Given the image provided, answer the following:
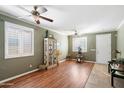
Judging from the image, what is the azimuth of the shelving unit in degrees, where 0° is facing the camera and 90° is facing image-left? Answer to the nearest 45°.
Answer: approximately 315°

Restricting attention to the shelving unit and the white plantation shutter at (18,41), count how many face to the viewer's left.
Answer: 0

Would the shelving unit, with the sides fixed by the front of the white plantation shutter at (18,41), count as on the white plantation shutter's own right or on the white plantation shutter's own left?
on the white plantation shutter's own left

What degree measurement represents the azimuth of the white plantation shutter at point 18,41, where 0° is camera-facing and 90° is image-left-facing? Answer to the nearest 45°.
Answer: approximately 315°

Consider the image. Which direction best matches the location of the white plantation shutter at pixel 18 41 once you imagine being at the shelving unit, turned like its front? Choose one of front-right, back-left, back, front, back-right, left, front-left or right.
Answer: right

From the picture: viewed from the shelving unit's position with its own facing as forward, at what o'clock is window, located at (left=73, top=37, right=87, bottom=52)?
The window is roughly at 9 o'clock from the shelving unit.

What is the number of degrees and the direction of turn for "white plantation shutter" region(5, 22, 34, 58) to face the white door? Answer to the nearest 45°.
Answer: approximately 45° to its left
